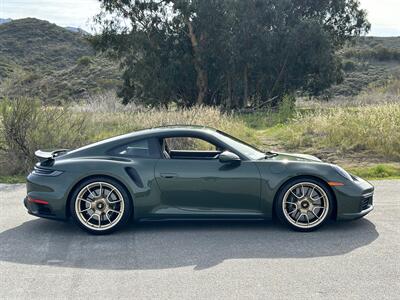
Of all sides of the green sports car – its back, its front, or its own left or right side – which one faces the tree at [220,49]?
left

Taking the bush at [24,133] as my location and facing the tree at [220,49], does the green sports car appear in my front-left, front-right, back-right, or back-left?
back-right

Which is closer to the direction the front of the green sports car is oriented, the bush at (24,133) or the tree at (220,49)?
the tree

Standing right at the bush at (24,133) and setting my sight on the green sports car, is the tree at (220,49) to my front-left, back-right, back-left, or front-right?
back-left

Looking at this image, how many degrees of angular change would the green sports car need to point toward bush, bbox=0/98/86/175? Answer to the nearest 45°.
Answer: approximately 135° to its left

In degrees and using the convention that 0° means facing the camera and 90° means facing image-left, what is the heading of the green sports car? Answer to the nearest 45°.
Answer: approximately 270°
